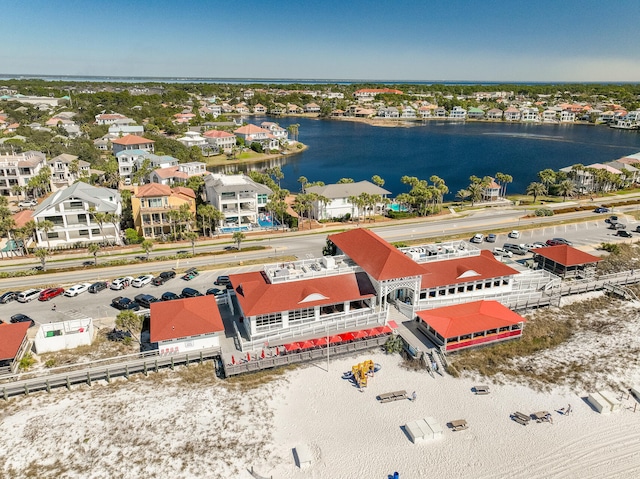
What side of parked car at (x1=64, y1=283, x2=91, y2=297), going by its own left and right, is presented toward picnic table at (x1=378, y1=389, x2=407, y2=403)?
right

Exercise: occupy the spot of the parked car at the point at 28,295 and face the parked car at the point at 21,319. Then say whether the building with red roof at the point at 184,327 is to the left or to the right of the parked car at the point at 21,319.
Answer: left

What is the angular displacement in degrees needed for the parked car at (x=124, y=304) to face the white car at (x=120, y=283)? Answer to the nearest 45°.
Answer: approximately 135° to its left

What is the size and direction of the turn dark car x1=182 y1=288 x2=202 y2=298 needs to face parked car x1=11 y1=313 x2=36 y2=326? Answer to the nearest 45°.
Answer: approximately 135° to its right

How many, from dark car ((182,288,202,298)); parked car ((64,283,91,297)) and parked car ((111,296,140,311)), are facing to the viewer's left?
0

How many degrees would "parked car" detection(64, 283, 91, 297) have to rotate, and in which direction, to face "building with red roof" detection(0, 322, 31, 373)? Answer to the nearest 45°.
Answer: approximately 180°

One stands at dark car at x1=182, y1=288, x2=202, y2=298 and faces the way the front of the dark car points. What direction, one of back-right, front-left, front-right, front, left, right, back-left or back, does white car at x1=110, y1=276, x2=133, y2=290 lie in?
back

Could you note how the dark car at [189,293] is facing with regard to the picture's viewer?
facing the viewer and to the right of the viewer

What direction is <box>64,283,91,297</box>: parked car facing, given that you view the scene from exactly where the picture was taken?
facing away from the viewer and to the right of the viewer

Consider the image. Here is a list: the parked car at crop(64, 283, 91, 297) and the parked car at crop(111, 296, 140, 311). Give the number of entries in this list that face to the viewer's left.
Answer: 0

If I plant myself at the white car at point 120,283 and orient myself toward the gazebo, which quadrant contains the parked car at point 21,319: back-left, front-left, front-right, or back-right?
back-right

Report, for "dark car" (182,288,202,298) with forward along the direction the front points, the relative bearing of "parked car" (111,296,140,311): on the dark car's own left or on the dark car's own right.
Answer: on the dark car's own right

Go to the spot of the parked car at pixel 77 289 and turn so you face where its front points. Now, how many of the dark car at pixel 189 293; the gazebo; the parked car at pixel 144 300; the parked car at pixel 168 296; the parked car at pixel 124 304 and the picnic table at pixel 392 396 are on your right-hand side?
6
